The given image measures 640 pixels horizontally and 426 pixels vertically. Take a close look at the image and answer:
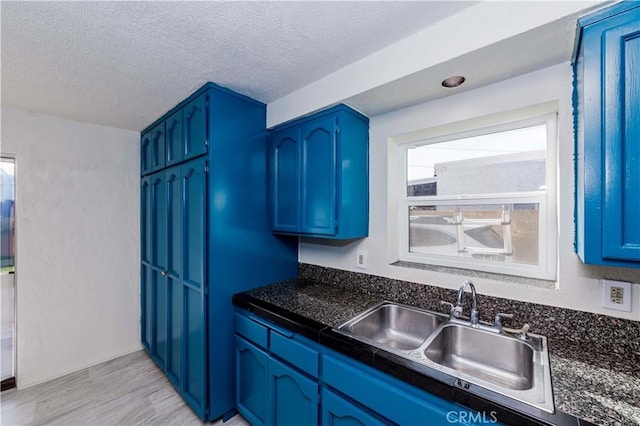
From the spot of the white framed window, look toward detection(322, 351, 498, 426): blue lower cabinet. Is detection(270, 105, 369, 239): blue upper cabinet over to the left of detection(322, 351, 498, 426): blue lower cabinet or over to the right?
right

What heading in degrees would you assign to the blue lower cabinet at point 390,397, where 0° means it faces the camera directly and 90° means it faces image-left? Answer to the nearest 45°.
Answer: approximately 45°

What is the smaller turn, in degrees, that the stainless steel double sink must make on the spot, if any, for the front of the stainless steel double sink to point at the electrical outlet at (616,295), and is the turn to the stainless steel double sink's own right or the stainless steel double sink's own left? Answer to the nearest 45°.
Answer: approximately 135° to the stainless steel double sink's own left

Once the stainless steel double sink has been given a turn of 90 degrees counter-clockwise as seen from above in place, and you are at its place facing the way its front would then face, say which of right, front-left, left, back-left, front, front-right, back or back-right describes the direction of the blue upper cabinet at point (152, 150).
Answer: back-right

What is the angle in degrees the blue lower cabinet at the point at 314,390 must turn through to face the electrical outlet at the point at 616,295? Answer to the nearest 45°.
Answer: approximately 135° to its left

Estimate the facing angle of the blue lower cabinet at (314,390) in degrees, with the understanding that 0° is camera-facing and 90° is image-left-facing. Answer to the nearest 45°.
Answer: approximately 45°

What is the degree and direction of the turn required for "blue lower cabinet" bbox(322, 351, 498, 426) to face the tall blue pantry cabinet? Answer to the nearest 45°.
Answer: approximately 45° to its right

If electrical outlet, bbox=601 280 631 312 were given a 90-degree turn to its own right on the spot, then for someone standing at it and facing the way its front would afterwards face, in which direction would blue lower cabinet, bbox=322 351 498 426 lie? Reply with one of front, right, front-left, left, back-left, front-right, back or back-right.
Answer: front-left

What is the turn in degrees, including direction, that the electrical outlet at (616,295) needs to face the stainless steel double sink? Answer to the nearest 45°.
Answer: approximately 45° to its right

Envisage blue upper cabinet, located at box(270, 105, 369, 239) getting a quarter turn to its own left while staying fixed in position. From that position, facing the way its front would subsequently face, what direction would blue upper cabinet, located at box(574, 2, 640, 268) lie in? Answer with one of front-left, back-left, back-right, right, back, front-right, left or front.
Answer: front
